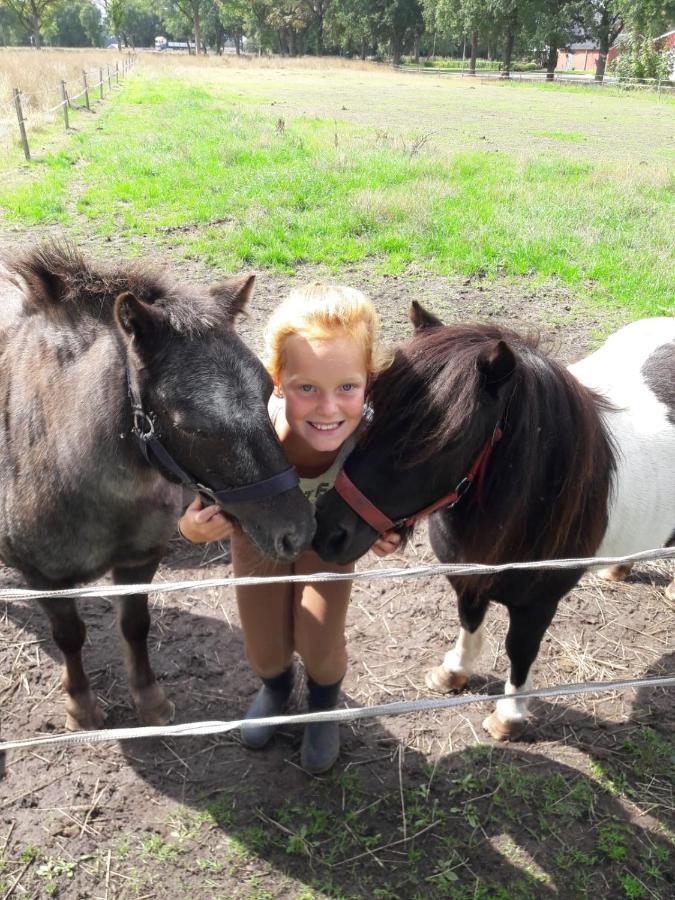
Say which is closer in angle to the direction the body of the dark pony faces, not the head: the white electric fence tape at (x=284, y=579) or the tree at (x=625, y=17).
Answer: the white electric fence tape

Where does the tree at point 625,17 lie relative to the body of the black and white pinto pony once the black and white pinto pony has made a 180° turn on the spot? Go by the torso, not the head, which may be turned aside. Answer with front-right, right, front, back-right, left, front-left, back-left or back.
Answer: front-left

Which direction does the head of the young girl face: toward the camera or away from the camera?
toward the camera

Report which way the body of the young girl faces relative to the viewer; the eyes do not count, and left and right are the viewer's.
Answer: facing the viewer

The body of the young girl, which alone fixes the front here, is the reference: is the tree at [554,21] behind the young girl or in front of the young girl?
behind

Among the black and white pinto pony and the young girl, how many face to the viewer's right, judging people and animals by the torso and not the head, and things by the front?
0

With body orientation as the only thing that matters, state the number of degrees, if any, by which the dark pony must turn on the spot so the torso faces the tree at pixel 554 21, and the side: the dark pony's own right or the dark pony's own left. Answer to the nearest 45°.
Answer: approximately 90° to the dark pony's own left

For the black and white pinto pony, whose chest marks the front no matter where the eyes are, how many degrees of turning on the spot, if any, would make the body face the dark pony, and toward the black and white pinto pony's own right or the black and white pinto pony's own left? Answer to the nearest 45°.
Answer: approximately 45° to the black and white pinto pony's own right

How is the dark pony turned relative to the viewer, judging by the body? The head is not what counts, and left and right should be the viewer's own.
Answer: facing the viewer and to the right of the viewer

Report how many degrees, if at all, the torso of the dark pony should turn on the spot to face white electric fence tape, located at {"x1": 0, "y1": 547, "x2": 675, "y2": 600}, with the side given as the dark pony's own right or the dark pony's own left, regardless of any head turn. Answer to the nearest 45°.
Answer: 0° — it already faces it
